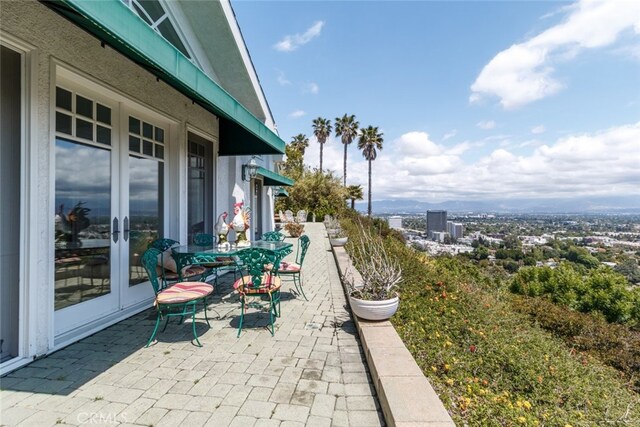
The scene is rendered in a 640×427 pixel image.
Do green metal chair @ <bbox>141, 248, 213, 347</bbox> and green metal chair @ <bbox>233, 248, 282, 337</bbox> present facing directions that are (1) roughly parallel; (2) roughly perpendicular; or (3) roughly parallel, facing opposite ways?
roughly perpendicular

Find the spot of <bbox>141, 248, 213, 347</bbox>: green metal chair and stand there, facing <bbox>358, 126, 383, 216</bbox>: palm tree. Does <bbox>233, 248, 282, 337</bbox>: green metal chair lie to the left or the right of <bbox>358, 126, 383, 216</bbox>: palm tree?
right

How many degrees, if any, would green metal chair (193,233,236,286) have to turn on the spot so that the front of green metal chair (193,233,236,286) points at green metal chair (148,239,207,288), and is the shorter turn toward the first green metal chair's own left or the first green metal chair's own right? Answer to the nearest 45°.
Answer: approximately 90° to the first green metal chair's own right

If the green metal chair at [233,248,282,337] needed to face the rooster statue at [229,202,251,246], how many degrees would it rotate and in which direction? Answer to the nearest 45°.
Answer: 0° — it already faces it

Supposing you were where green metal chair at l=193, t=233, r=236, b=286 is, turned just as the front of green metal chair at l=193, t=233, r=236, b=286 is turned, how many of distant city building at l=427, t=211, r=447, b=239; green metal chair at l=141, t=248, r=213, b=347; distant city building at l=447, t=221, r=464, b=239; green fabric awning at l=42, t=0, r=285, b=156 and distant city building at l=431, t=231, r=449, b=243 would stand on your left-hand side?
3

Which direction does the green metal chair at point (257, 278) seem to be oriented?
away from the camera

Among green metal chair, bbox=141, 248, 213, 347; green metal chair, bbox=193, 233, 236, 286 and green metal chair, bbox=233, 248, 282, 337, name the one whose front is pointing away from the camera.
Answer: green metal chair, bbox=233, 248, 282, 337

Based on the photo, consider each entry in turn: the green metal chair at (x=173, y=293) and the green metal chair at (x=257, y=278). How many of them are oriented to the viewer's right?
1

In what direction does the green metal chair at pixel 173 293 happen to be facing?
to the viewer's right

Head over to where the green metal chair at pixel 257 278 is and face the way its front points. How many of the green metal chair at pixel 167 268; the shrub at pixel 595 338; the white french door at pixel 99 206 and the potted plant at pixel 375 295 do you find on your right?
2
